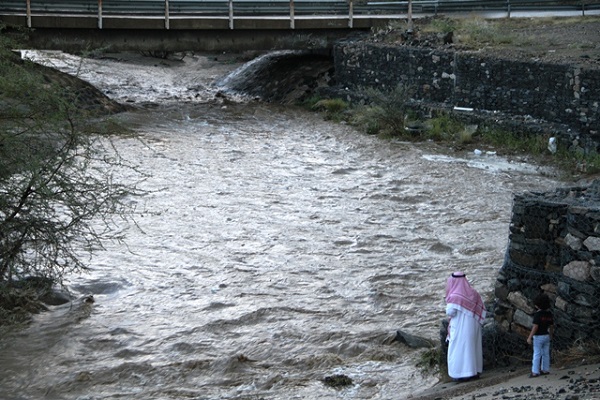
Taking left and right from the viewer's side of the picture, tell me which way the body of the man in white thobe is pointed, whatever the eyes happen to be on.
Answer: facing away from the viewer and to the left of the viewer

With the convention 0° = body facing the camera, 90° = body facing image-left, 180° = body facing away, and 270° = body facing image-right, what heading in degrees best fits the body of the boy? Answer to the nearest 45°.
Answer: approximately 135°

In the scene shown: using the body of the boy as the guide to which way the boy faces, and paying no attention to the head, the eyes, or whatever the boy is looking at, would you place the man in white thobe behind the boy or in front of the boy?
in front

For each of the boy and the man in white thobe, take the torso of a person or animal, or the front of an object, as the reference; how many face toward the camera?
0

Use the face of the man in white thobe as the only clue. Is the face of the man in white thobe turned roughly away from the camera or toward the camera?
away from the camera

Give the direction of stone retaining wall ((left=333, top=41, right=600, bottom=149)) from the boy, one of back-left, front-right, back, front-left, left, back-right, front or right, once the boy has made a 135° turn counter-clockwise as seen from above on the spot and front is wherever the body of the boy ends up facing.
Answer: back

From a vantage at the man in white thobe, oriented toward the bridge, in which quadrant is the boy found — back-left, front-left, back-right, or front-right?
back-right

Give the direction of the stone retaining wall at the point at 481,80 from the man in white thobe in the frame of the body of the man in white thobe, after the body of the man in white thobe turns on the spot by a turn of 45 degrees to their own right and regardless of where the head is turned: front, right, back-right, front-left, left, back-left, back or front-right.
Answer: front

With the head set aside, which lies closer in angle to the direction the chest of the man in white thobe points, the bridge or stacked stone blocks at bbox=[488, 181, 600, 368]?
the bridge
